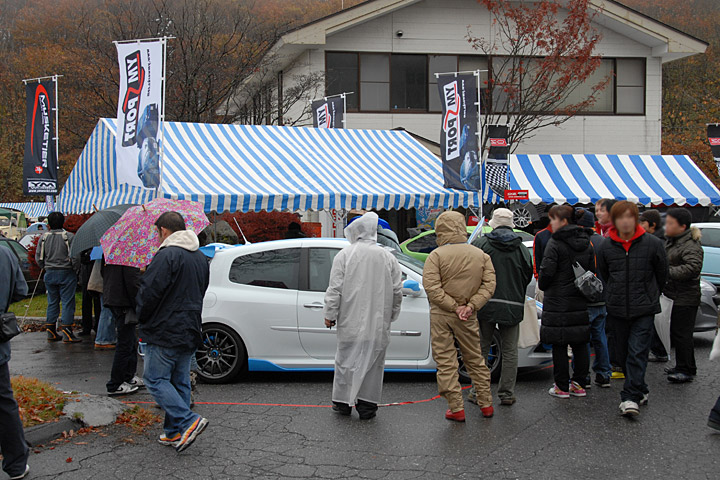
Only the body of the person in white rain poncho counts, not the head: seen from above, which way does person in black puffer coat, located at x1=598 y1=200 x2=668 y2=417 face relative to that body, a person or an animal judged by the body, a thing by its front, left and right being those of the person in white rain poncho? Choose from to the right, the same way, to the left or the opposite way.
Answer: the opposite way

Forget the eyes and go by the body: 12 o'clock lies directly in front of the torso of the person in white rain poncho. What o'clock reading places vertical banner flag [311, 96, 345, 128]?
The vertical banner flag is roughly at 12 o'clock from the person in white rain poncho.

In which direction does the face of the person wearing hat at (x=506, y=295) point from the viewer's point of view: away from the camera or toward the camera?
away from the camera

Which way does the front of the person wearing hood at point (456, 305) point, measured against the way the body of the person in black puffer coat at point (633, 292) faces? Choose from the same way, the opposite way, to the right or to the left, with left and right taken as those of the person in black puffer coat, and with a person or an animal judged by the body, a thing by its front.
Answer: the opposite way

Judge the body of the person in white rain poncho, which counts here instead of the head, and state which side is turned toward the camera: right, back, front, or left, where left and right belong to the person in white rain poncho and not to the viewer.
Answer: back

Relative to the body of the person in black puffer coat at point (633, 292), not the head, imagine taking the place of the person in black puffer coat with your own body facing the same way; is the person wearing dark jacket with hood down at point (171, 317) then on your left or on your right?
on your right

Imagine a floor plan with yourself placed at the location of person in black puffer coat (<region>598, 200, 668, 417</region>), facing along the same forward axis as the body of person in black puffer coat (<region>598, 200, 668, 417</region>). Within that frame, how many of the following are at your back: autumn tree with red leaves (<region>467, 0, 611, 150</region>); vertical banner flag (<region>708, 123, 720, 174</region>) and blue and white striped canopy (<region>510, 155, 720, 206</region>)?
3

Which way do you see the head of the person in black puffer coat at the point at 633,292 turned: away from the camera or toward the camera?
toward the camera

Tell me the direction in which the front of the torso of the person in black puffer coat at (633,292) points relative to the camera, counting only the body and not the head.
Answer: toward the camera

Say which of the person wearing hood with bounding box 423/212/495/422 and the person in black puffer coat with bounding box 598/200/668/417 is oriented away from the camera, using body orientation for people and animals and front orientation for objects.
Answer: the person wearing hood

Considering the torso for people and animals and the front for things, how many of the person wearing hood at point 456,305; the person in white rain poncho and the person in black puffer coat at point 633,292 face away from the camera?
2

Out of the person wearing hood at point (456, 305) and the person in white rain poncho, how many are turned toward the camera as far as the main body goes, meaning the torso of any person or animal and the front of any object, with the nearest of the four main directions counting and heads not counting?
0

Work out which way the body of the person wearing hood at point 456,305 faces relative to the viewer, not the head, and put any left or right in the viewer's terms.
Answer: facing away from the viewer

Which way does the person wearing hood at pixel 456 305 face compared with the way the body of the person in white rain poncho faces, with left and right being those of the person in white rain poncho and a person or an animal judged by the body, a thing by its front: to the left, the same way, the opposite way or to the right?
the same way

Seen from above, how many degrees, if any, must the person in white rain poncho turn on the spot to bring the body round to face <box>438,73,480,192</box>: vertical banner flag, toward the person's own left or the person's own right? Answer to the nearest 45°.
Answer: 0° — they already face it
